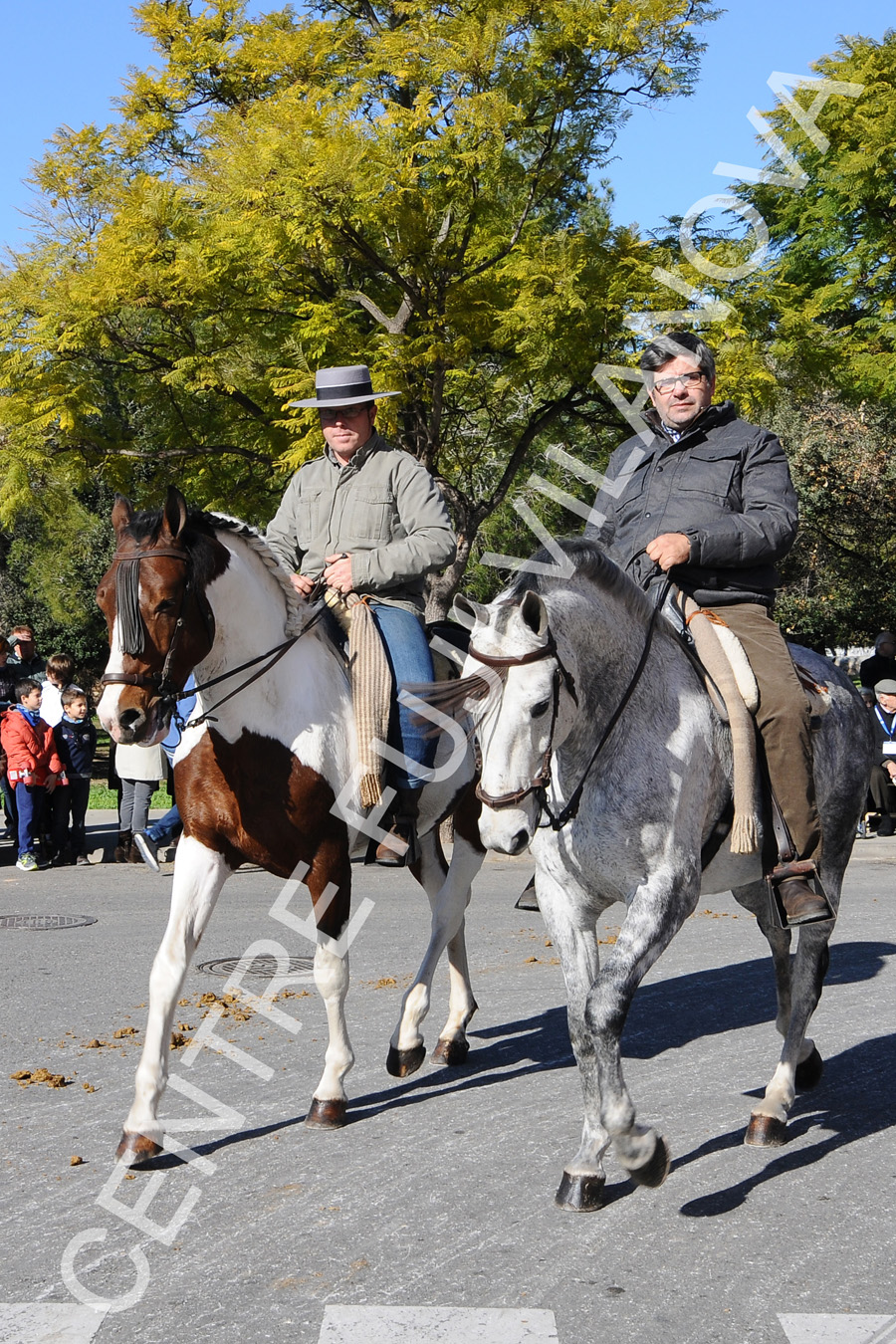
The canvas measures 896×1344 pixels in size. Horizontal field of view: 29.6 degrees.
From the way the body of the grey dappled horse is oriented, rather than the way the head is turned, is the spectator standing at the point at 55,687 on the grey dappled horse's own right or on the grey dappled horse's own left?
on the grey dappled horse's own right

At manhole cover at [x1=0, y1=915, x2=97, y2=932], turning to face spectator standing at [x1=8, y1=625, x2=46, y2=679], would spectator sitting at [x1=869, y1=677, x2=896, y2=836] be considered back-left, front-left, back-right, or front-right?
front-right

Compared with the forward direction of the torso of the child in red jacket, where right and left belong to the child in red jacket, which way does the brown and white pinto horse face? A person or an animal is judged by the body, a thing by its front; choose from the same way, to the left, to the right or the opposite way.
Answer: to the right

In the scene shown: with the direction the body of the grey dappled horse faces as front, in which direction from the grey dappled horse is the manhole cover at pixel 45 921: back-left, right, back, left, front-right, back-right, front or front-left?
right

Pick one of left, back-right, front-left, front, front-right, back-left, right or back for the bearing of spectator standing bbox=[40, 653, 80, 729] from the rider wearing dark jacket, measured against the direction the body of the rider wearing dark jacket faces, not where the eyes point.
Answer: right

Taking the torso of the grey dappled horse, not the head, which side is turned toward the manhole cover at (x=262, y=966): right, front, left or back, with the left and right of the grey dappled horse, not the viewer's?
right

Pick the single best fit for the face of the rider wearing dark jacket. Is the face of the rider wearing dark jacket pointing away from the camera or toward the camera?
toward the camera

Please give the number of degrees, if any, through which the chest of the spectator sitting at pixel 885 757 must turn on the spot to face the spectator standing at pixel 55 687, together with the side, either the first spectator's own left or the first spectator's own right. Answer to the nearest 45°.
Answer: approximately 45° to the first spectator's own right

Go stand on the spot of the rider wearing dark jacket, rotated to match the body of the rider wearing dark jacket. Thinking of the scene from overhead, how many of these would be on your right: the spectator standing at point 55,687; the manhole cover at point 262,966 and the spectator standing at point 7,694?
3

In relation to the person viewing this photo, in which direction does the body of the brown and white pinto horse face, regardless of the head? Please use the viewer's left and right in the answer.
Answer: facing the viewer and to the left of the viewer

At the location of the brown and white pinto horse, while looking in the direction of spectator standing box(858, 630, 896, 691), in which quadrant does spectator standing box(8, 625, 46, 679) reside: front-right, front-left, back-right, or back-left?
front-left

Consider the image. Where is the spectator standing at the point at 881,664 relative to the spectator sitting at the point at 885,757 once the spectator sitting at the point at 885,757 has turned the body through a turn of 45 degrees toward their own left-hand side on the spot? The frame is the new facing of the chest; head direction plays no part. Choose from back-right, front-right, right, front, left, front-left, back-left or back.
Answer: back-left

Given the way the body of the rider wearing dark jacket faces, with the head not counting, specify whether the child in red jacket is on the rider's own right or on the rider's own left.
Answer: on the rider's own right

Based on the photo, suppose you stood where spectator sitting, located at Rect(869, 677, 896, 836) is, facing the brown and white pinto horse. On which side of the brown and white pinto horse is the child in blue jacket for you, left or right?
right

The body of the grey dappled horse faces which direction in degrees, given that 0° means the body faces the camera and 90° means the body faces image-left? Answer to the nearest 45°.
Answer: approximately 45°

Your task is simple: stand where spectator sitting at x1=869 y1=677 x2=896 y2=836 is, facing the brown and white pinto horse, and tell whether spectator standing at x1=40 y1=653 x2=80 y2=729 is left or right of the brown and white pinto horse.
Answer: right

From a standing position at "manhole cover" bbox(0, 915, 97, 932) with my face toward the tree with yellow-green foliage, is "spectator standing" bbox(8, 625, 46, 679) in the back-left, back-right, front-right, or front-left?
front-left

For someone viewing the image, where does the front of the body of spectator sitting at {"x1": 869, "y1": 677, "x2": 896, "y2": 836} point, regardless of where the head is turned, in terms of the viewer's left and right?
facing the viewer

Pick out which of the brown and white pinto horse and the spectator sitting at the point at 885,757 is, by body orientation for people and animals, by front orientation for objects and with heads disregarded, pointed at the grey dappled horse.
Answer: the spectator sitting

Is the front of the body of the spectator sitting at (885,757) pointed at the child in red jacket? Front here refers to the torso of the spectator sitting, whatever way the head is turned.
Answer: no

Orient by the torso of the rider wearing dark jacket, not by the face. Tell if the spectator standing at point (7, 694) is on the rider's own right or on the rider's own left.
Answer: on the rider's own right
